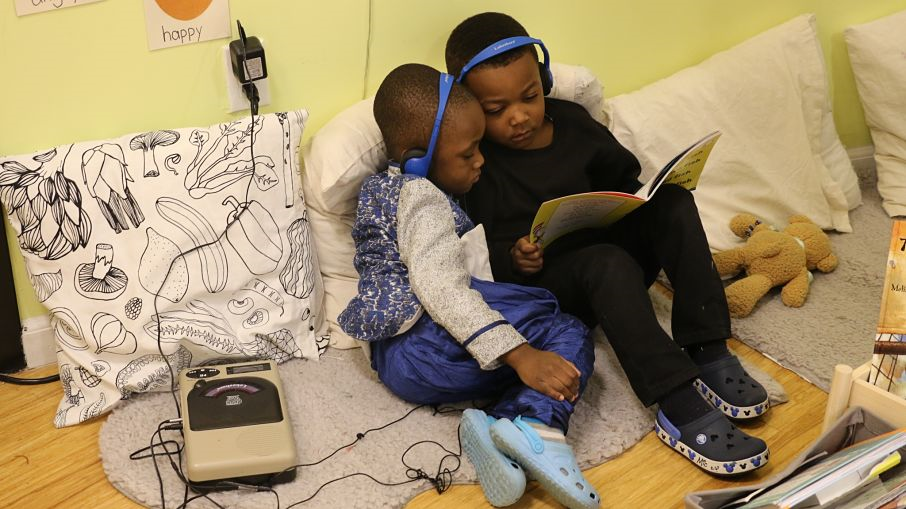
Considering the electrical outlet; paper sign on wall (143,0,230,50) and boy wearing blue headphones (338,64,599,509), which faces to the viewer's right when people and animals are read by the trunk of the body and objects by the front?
the boy wearing blue headphones

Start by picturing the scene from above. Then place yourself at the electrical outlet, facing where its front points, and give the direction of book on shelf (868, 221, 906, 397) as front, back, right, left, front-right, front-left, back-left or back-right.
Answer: front-left

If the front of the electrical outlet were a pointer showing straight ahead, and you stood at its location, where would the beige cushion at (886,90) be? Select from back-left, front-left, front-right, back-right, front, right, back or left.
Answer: left

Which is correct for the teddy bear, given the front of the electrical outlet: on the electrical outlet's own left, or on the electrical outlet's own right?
on the electrical outlet's own left

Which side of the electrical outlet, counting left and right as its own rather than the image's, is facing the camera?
front

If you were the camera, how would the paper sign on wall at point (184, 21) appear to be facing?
facing the viewer

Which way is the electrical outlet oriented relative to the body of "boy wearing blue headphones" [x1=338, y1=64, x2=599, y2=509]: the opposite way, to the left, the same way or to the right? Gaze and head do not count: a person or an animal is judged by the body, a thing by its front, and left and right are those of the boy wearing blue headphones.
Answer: to the right

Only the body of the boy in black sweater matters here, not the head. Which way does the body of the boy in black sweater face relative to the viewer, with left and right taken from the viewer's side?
facing the viewer and to the right of the viewer

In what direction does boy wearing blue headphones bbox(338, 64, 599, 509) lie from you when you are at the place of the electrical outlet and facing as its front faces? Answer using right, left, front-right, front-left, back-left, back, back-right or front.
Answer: front-left

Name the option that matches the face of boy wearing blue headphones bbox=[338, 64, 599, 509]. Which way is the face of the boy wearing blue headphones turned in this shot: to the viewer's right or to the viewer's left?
to the viewer's right

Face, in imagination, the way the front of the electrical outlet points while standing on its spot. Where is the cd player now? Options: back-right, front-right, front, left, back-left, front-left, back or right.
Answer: front

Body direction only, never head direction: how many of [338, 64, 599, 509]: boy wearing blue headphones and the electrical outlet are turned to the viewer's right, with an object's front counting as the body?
1

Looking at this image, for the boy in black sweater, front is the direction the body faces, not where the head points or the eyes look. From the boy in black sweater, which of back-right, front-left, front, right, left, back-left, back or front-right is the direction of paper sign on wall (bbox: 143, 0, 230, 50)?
back-right
